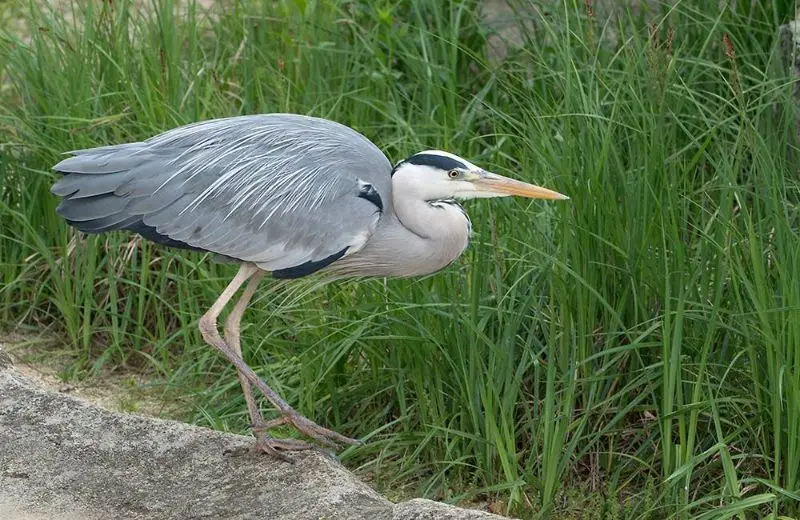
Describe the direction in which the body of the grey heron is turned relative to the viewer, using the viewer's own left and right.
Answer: facing to the right of the viewer
